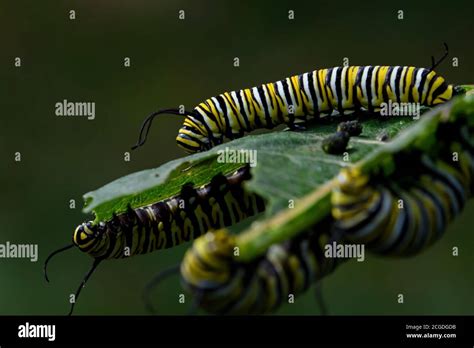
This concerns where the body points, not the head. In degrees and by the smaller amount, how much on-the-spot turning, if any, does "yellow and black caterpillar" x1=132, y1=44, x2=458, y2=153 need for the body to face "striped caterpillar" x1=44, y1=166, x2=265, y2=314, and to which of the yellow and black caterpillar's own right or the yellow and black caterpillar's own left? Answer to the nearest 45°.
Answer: approximately 45° to the yellow and black caterpillar's own left

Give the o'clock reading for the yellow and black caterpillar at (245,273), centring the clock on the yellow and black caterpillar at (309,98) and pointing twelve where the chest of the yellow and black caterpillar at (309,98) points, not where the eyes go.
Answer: the yellow and black caterpillar at (245,273) is roughly at 9 o'clock from the yellow and black caterpillar at (309,98).

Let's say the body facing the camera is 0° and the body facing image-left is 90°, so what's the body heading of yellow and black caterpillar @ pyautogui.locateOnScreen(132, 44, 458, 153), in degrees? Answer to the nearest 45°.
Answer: approximately 90°

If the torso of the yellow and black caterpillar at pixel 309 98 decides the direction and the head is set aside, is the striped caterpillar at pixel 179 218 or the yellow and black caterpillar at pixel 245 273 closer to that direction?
the striped caterpillar

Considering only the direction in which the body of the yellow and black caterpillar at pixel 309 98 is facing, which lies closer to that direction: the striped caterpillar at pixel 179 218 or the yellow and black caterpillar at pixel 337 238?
the striped caterpillar

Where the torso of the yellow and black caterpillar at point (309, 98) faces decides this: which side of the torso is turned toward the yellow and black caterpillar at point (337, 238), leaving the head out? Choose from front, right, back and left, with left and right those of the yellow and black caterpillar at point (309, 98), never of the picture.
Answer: left
